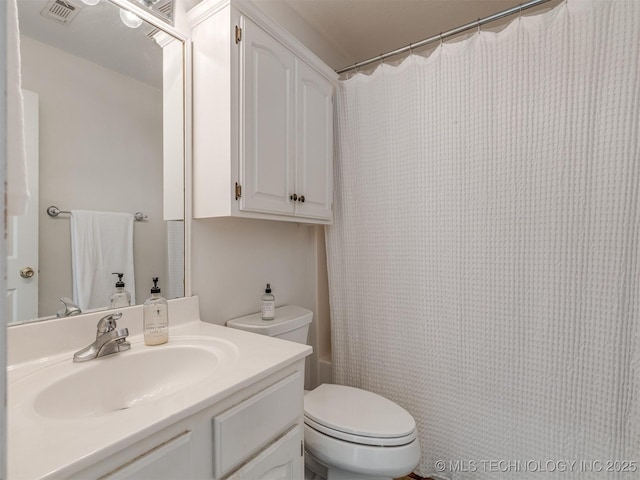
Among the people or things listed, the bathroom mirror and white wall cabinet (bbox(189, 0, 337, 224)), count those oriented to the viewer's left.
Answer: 0

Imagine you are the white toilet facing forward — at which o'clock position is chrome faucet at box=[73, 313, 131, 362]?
The chrome faucet is roughly at 4 o'clock from the white toilet.

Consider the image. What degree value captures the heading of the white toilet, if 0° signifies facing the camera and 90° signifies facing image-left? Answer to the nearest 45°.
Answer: approximately 315°

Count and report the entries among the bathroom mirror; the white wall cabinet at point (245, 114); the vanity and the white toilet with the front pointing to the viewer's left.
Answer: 0

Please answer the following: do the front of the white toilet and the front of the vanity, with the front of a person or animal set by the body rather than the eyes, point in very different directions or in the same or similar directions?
same or similar directions

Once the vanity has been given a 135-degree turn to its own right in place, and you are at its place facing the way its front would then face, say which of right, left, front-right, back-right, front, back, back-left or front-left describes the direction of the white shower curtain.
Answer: back

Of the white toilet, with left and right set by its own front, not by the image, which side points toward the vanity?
right

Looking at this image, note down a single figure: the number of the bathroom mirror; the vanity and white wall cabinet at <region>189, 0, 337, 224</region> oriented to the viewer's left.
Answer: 0

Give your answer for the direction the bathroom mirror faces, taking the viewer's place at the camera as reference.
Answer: facing the viewer and to the right of the viewer

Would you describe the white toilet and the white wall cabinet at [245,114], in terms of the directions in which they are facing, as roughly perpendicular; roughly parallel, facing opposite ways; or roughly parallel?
roughly parallel
